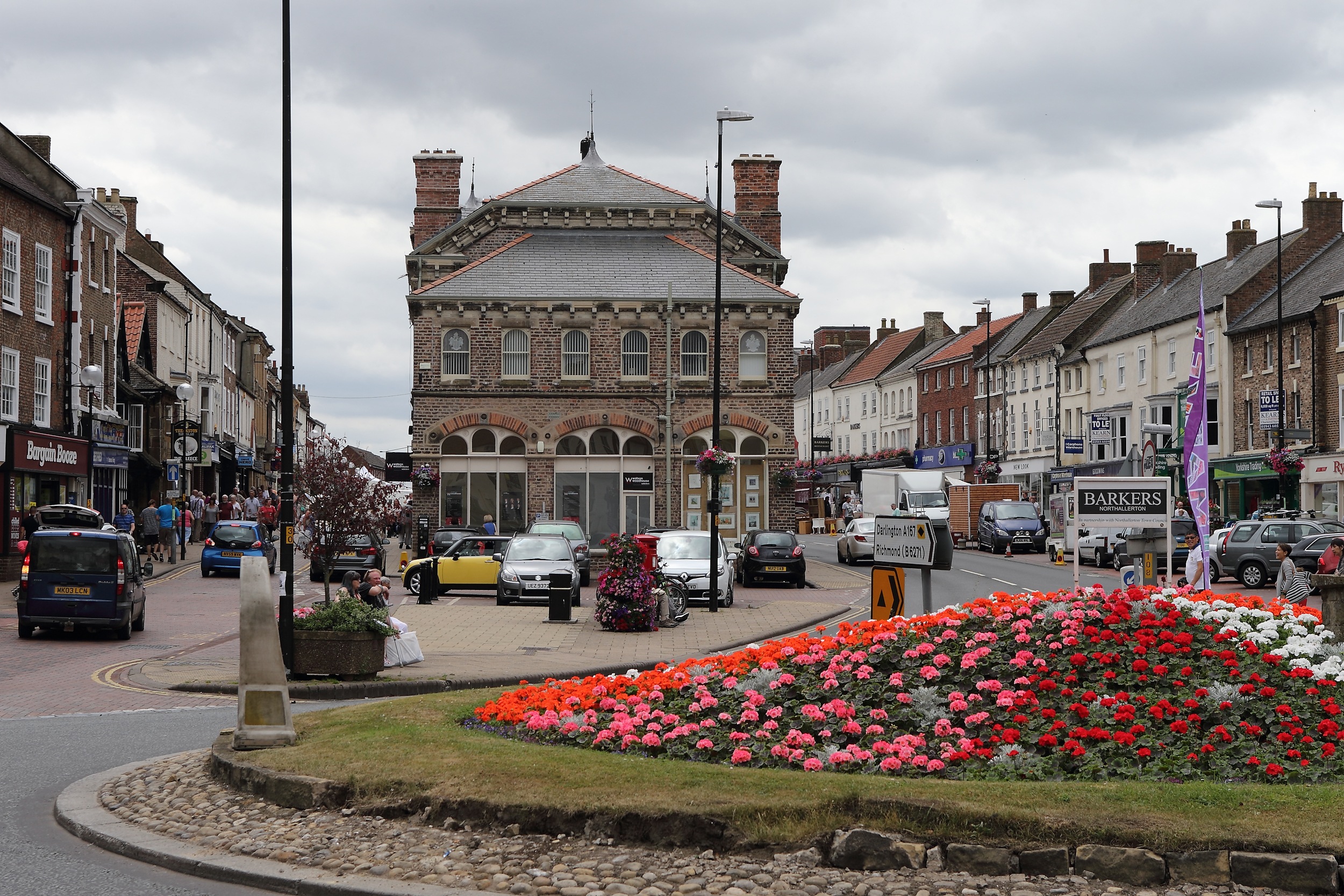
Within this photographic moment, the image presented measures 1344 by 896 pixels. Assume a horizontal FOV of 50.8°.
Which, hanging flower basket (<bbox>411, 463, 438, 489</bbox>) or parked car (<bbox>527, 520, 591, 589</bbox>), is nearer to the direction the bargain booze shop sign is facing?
the parked car

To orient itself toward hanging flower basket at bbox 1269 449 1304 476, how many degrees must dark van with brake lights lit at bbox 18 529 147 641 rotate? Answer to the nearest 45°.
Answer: approximately 90° to its right

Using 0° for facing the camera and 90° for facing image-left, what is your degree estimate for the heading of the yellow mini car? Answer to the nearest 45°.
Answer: approximately 90°

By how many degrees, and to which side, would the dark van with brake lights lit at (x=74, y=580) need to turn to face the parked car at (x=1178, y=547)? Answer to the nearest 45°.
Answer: approximately 90° to its right

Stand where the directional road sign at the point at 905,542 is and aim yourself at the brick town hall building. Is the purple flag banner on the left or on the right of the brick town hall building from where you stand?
right

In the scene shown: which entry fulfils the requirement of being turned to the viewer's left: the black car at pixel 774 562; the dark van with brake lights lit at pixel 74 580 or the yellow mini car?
the yellow mini car

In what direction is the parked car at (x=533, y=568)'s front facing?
toward the camera

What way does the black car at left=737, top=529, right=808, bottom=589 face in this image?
away from the camera

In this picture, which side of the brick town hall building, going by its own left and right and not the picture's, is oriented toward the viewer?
front

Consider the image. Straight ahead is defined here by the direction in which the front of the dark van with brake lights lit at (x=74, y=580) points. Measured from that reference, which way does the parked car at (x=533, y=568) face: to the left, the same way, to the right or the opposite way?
the opposite way

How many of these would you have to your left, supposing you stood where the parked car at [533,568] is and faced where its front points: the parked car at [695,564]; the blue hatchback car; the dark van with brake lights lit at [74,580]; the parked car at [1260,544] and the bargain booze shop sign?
2

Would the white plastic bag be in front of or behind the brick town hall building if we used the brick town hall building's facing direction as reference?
in front
